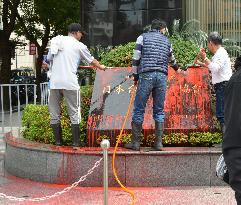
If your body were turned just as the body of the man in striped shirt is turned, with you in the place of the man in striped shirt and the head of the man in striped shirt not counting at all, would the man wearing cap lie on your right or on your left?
on your left

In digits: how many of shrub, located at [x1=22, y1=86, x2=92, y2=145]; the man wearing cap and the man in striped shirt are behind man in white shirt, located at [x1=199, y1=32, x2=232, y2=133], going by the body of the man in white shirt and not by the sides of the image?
0

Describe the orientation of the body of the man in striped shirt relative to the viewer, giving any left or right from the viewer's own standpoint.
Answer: facing away from the viewer

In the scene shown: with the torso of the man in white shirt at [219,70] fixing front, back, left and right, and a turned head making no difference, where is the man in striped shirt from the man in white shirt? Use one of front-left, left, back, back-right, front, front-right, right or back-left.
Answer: front-left

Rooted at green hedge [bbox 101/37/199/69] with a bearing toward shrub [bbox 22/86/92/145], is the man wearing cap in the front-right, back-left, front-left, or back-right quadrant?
front-left

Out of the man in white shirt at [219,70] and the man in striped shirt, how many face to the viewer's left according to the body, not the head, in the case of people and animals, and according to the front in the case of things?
1

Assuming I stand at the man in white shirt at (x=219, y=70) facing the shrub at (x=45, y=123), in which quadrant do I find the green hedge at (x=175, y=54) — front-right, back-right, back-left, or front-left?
front-right

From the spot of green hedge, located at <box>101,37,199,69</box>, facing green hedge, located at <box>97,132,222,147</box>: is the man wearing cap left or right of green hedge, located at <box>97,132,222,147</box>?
right

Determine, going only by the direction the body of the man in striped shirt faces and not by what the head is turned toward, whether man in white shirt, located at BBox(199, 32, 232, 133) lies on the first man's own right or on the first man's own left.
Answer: on the first man's own right

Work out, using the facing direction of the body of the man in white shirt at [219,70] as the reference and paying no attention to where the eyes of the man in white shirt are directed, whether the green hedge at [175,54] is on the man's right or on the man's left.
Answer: on the man's right

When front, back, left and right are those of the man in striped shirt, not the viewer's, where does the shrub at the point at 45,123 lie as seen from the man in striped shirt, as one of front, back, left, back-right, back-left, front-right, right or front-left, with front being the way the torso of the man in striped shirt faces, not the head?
front-left

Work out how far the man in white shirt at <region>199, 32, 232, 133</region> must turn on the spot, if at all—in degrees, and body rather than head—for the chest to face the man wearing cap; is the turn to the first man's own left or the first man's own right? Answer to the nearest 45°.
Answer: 0° — they already face them

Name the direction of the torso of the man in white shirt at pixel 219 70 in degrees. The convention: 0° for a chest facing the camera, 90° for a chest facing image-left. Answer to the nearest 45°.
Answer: approximately 90°

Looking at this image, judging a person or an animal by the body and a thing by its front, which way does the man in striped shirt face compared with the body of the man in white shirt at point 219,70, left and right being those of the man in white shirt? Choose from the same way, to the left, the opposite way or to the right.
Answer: to the right

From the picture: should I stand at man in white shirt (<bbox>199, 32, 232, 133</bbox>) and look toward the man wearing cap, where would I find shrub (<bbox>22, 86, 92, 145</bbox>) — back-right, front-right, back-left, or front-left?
front-right

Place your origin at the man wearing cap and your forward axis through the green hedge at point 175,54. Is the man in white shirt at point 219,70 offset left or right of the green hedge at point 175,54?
right
